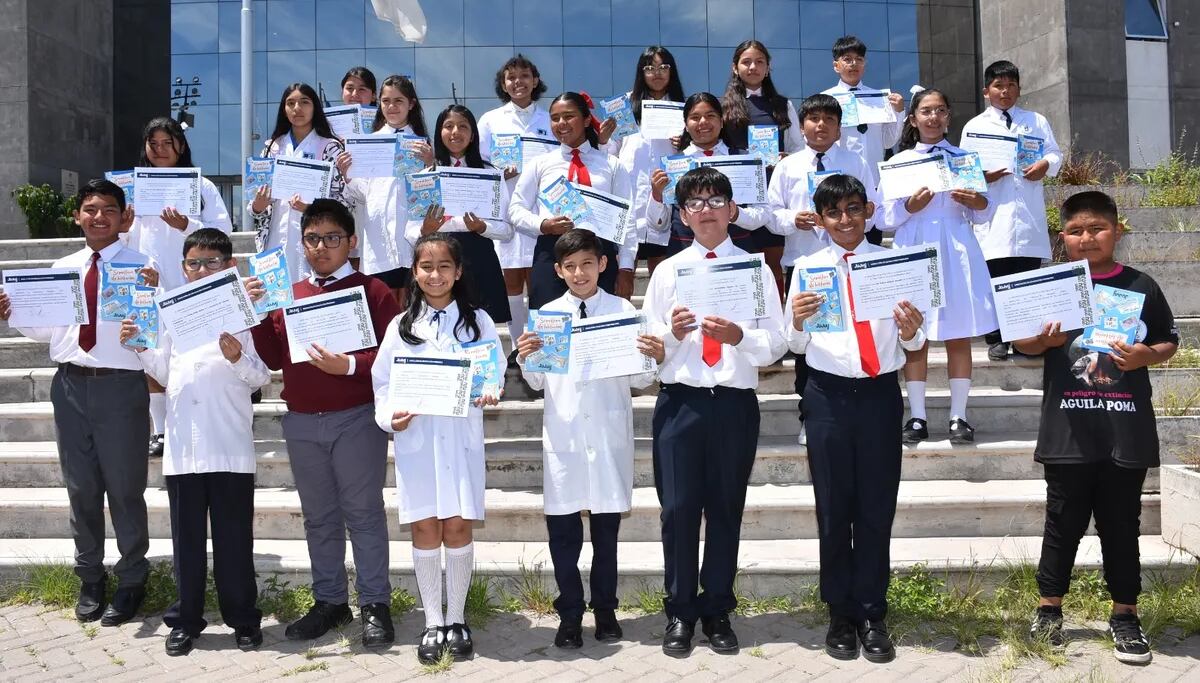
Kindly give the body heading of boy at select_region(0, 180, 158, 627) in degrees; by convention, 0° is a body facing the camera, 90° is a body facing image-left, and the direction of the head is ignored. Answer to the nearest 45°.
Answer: approximately 0°

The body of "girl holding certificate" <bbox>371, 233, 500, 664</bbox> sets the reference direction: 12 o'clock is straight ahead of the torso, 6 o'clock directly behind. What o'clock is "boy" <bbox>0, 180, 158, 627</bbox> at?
The boy is roughly at 4 o'clock from the girl holding certificate.

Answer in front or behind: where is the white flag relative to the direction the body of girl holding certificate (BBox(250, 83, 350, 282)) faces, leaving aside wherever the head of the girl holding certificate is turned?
behind

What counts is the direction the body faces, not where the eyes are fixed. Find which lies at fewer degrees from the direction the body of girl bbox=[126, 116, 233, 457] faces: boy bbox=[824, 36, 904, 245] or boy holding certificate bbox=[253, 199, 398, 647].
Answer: the boy holding certificate

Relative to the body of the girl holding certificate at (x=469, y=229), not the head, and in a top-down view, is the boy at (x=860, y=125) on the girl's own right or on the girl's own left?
on the girl's own left

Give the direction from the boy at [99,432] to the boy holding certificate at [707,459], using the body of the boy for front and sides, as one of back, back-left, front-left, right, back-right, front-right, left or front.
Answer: front-left

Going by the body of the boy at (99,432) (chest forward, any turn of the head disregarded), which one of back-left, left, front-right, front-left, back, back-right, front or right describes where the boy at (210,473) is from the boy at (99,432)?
front-left
